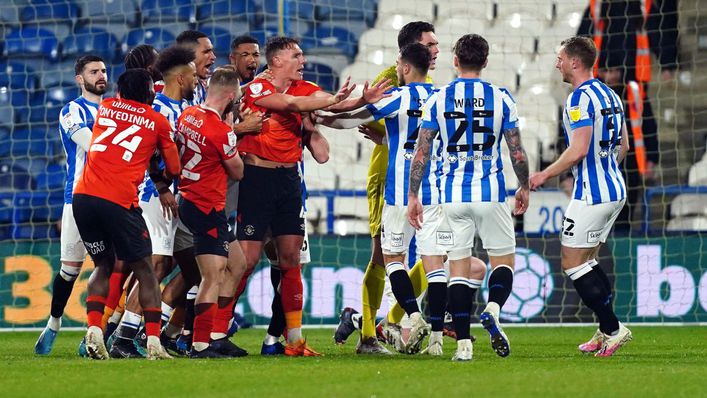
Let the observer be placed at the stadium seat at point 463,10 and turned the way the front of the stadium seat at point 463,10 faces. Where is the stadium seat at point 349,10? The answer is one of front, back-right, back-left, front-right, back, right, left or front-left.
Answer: right

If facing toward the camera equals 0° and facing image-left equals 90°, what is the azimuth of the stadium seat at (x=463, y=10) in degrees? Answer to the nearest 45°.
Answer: approximately 0°

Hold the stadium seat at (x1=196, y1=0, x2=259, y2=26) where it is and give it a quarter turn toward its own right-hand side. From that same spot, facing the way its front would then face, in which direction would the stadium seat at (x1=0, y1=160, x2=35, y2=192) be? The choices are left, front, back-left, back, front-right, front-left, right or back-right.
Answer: front

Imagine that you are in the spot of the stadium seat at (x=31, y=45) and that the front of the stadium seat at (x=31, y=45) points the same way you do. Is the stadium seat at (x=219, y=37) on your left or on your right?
on your left
